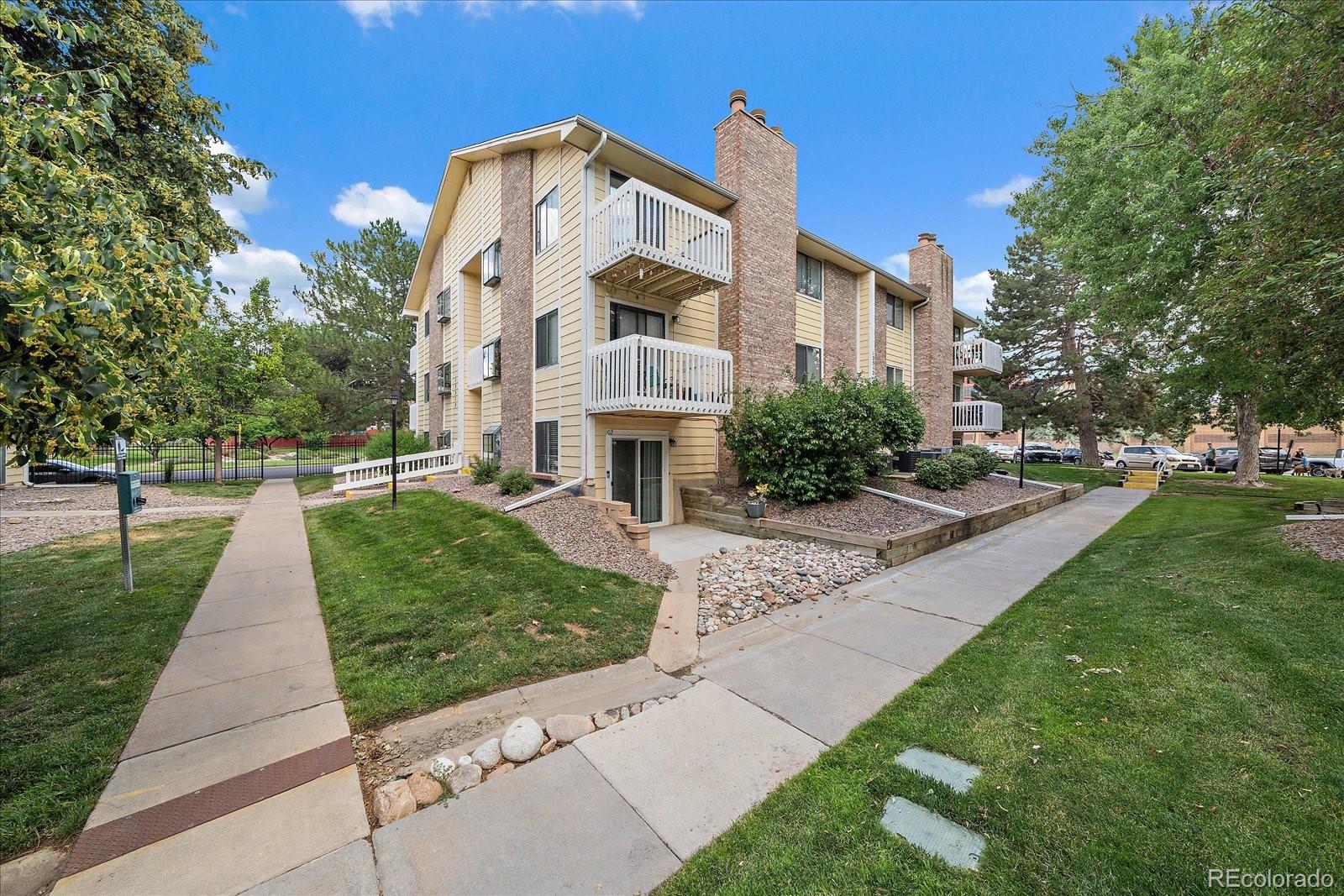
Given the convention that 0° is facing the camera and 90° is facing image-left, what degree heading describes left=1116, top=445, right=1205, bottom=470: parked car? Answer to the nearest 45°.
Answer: approximately 315°

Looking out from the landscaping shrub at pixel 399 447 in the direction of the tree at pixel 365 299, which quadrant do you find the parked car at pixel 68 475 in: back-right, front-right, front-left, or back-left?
front-left

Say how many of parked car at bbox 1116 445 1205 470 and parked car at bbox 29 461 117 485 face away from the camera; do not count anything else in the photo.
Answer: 0

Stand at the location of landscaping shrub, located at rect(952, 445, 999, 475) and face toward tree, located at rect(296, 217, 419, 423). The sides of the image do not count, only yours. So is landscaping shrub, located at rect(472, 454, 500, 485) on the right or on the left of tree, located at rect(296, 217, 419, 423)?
left

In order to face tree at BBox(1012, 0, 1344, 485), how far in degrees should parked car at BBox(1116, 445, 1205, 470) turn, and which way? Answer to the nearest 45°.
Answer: approximately 45° to its right
